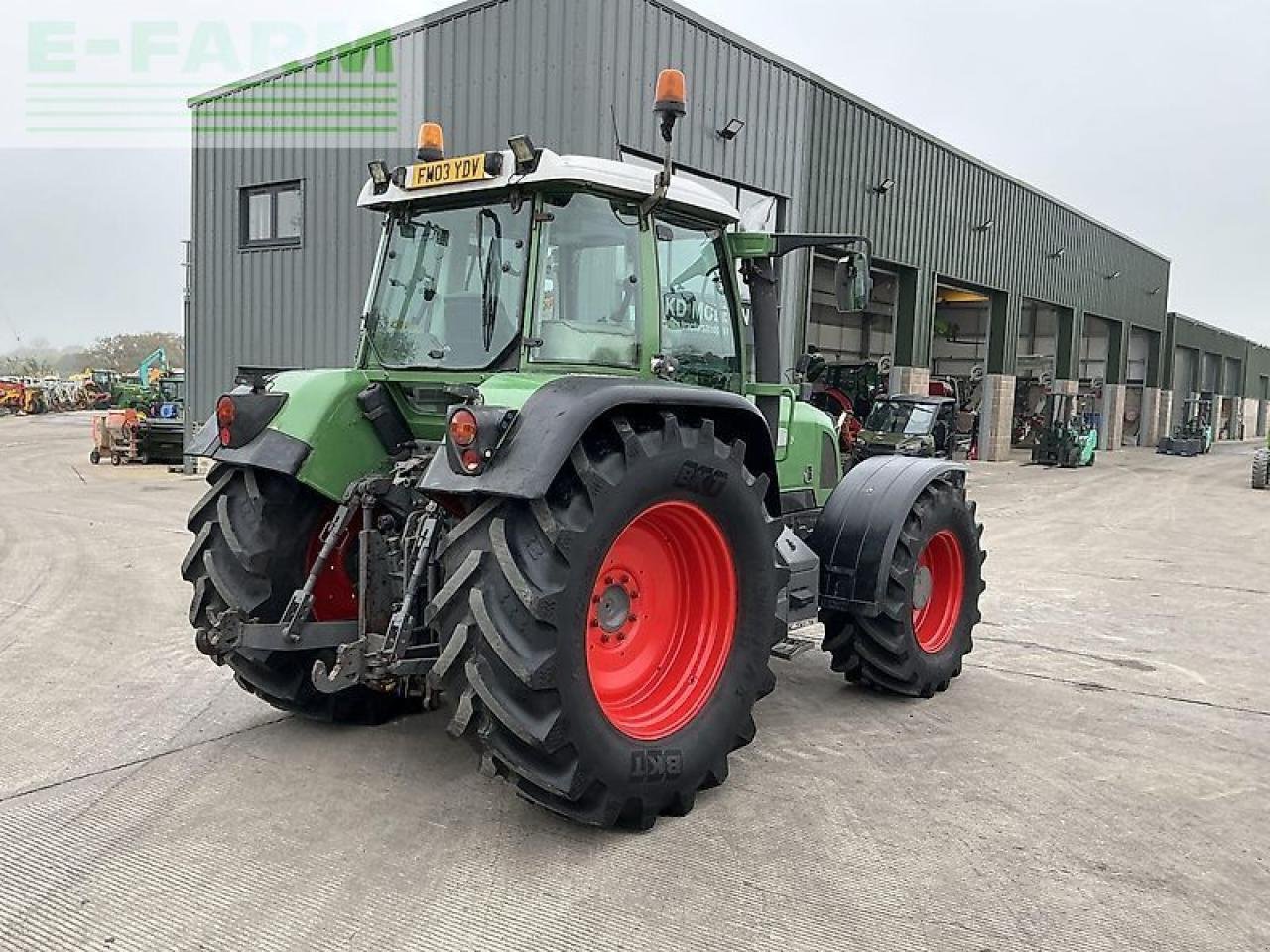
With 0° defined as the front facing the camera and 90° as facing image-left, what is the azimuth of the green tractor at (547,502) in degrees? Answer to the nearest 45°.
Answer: approximately 225°

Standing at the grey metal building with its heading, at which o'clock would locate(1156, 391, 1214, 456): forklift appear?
The forklift is roughly at 9 o'clock from the grey metal building.

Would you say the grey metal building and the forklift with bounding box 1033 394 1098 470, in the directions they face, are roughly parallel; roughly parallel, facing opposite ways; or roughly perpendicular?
roughly perpendicular

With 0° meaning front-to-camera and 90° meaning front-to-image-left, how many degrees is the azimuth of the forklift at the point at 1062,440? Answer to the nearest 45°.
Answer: approximately 45°

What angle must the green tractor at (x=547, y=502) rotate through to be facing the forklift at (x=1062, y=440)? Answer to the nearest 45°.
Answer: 0° — it already faces it

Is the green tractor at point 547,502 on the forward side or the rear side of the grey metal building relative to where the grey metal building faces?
on the forward side

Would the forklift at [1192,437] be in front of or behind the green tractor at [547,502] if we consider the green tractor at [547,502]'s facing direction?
in front

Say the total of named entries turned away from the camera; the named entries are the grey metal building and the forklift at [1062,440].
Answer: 0
